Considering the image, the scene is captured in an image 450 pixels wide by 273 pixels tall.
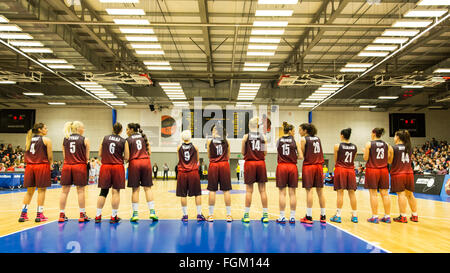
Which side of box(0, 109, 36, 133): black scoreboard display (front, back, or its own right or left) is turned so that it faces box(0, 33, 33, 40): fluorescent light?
front

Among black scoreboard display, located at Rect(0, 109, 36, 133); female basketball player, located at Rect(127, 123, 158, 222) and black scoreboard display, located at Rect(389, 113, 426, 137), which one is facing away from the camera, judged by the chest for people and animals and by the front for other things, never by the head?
the female basketball player

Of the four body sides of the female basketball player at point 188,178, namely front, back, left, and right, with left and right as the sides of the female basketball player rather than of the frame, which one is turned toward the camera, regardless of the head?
back

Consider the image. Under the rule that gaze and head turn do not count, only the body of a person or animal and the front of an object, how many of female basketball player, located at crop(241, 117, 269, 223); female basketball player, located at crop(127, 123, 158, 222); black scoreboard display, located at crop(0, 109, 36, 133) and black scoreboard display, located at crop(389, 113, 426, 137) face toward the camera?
2

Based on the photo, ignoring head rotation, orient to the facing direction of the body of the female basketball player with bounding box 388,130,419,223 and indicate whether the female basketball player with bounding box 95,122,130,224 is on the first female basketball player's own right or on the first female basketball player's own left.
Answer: on the first female basketball player's own left

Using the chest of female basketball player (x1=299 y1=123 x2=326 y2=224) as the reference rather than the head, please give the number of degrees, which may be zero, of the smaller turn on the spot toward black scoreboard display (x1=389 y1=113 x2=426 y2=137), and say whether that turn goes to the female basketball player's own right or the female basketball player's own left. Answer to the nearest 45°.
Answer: approximately 45° to the female basketball player's own right

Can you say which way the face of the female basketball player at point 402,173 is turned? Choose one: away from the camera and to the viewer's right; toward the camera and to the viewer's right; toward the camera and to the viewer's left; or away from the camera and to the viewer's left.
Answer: away from the camera and to the viewer's left

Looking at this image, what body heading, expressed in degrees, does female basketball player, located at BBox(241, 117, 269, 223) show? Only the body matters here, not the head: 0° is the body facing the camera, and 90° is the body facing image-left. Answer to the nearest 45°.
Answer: approximately 180°

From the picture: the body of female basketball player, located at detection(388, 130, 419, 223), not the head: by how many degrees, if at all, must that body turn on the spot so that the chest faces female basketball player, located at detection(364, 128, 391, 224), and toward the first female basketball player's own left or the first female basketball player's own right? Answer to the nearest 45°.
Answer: approximately 90° to the first female basketball player's own left

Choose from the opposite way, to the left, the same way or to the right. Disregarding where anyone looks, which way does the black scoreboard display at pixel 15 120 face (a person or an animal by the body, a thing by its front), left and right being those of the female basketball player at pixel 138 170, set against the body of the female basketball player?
the opposite way

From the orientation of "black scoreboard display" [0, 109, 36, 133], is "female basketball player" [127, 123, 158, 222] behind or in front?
in front

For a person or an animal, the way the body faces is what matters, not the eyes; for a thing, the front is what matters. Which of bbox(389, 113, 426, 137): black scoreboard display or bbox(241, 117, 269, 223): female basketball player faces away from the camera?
the female basketball player

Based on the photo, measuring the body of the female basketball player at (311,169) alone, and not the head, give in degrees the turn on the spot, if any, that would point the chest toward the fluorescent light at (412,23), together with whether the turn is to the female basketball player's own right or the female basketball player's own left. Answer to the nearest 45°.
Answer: approximately 90° to the female basketball player's own right

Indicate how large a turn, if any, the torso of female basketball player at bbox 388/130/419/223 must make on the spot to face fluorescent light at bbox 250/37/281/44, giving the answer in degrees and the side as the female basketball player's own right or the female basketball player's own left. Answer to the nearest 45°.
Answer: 0° — they already face it

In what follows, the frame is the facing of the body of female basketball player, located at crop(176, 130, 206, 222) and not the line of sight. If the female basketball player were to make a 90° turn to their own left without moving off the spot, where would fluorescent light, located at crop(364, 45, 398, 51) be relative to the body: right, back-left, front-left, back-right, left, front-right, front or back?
back-right

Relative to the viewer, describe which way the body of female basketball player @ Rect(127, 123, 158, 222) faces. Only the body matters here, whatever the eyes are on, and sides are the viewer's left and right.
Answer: facing away from the viewer
